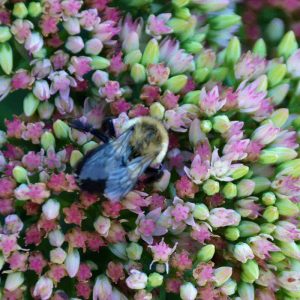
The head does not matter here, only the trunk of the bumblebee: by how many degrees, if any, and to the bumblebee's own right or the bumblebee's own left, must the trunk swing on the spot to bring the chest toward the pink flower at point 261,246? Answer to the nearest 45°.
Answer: approximately 45° to the bumblebee's own right

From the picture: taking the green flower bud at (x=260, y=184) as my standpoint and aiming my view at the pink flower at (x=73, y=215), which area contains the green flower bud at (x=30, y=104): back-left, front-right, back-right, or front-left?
front-right

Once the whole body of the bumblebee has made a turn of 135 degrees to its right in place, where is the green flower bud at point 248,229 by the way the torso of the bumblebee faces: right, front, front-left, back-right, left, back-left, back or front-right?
left

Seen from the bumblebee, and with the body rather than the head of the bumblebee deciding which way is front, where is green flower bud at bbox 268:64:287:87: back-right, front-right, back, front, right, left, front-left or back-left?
front

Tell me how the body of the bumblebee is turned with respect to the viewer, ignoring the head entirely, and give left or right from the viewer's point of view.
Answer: facing away from the viewer and to the right of the viewer

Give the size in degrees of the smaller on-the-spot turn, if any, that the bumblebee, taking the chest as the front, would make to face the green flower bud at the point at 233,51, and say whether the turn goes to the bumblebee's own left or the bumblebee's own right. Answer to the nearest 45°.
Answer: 0° — it already faces it

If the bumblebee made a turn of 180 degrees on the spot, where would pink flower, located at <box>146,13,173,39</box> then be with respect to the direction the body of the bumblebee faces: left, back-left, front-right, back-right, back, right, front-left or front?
back-right

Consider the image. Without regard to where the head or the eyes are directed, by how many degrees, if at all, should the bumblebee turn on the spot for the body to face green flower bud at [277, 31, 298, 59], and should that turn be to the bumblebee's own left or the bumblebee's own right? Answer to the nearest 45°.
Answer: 0° — it already faces it

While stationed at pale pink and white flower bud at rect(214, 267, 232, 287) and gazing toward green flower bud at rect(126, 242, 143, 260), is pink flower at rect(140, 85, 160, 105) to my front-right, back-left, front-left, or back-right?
front-right

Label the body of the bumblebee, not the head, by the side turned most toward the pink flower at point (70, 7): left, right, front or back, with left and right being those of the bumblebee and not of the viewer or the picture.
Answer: left

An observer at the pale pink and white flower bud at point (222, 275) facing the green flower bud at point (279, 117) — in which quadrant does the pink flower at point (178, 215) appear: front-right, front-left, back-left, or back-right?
front-left
